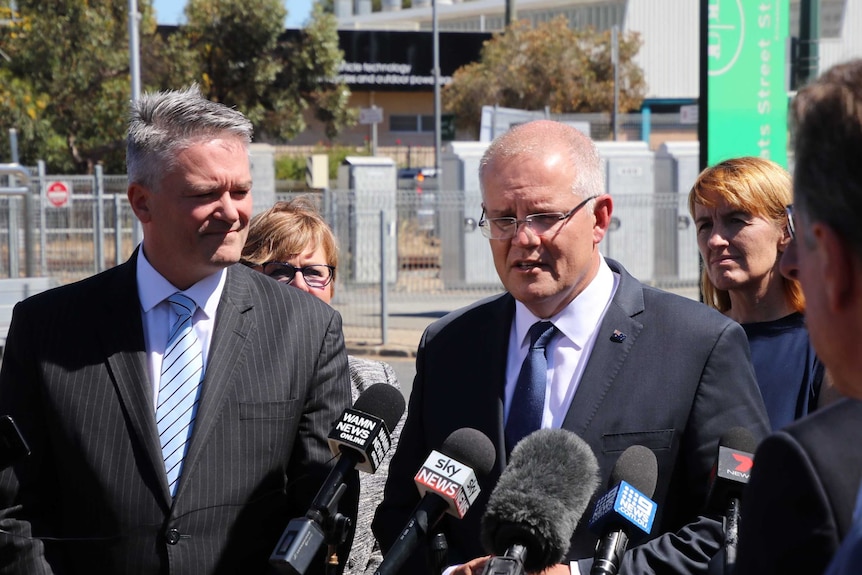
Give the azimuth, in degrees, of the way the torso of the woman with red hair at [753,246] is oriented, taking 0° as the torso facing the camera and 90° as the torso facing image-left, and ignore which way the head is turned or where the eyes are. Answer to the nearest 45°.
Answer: approximately 45°

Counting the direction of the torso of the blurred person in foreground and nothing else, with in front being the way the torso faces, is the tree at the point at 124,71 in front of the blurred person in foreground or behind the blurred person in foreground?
in front

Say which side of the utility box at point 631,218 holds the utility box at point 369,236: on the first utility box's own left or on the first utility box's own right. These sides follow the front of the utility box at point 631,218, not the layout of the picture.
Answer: on the first utility box's own right

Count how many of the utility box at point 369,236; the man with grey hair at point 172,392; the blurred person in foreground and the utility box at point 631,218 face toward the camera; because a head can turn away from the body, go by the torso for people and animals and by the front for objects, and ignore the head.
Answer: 3

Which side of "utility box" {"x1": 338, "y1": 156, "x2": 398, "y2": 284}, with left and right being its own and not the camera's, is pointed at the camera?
front

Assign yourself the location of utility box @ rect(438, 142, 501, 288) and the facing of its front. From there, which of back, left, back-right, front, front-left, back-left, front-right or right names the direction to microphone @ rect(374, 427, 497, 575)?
front-right

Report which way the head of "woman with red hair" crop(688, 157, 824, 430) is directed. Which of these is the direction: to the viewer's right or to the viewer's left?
to the viewer's left

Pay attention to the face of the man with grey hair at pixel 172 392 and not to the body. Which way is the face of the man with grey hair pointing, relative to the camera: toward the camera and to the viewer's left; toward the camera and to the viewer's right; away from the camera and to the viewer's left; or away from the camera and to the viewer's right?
toward the camera and to the viewer's right

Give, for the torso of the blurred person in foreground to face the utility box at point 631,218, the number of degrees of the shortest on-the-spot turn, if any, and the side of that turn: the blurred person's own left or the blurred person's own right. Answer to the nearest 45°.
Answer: approximately 45° to the blurred person's own right

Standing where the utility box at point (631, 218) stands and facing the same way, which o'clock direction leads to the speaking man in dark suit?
The speaking man in dark suit is roughly at 12 o'clock from the utility box.

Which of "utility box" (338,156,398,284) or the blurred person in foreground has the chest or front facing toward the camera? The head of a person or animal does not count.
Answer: the utility box

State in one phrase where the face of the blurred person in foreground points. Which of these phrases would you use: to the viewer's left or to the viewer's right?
to the viewer's left

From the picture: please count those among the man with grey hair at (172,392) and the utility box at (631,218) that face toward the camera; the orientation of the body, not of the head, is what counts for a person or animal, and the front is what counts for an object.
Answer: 2

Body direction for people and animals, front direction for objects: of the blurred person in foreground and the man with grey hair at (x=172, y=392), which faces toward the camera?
the man with grey hair

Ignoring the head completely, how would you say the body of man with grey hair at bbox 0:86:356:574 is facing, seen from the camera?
toward the camera

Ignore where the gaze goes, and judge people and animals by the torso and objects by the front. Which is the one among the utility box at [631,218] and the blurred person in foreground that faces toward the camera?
the utility box

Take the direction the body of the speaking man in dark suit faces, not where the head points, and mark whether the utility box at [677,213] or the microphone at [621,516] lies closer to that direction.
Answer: the microphone

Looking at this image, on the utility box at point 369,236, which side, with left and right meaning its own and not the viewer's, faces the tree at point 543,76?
back
